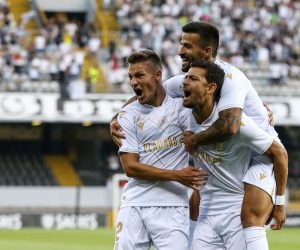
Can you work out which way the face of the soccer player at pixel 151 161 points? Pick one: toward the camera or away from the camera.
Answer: toward the camera

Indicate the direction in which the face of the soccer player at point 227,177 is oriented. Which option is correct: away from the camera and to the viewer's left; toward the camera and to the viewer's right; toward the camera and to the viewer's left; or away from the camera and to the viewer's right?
toward the camera and to the viewer's left

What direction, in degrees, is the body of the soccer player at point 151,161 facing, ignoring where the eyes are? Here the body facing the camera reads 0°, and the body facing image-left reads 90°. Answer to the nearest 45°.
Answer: approximately 0°

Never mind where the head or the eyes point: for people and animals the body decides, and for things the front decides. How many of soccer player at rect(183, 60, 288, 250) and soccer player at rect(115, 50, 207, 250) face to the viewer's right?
0

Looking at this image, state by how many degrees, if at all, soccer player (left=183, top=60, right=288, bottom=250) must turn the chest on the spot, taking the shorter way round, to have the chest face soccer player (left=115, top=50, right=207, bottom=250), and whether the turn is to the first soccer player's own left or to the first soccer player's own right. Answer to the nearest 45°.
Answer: approximately 45° to the first soccer player's own right

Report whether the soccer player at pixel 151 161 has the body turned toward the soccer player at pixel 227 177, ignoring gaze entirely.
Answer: no

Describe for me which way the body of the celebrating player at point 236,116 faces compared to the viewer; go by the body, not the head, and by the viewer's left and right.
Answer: facing the viewer and to the left of the viewer
